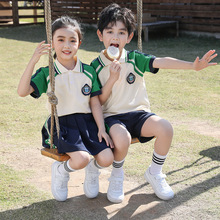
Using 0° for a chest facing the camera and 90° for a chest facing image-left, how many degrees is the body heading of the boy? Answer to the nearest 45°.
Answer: approximately 0°

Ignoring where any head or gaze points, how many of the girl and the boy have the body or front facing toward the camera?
2
